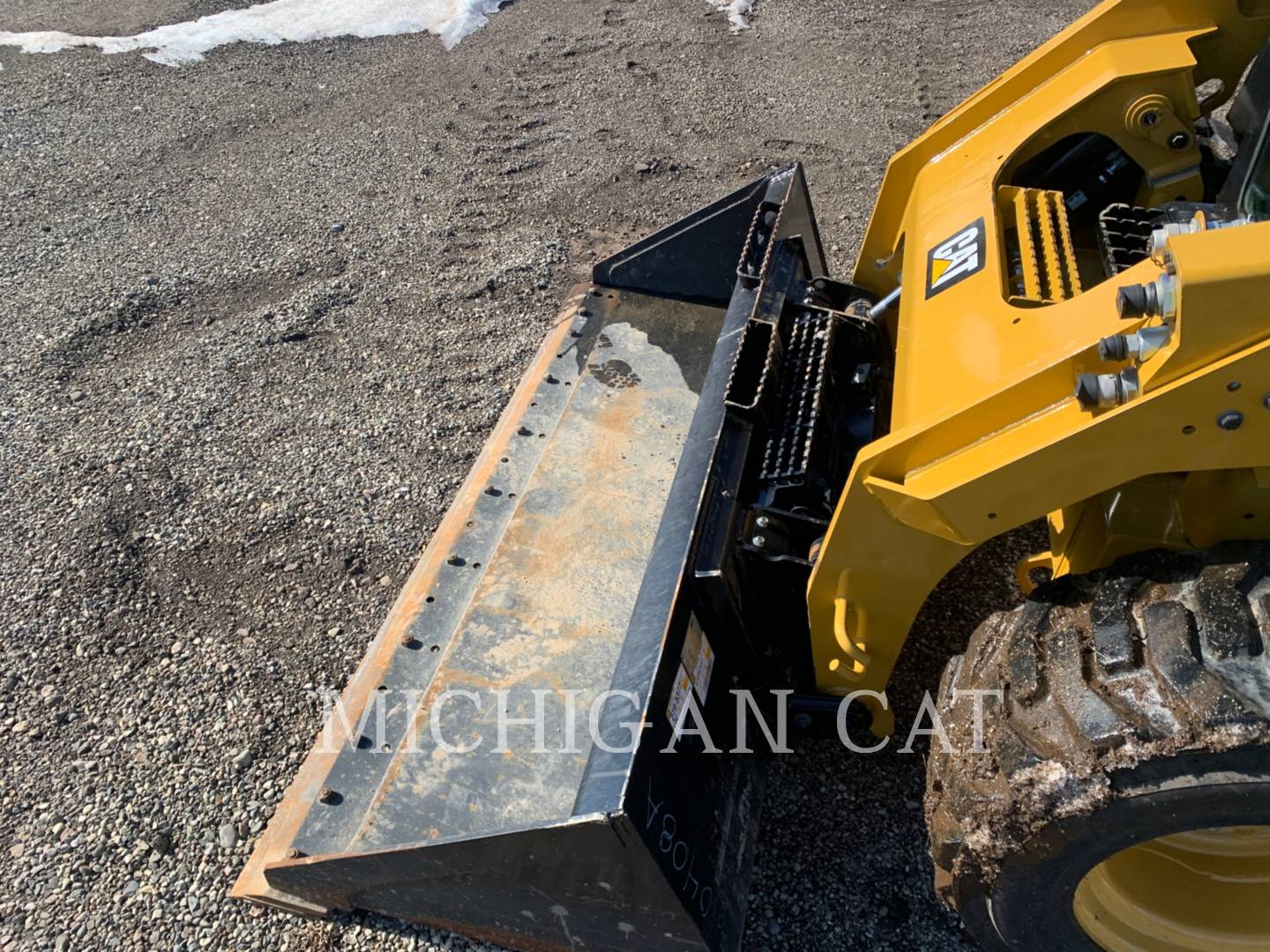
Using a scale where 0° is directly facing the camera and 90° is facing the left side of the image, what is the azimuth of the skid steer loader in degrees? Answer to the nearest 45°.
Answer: approximately 90°
